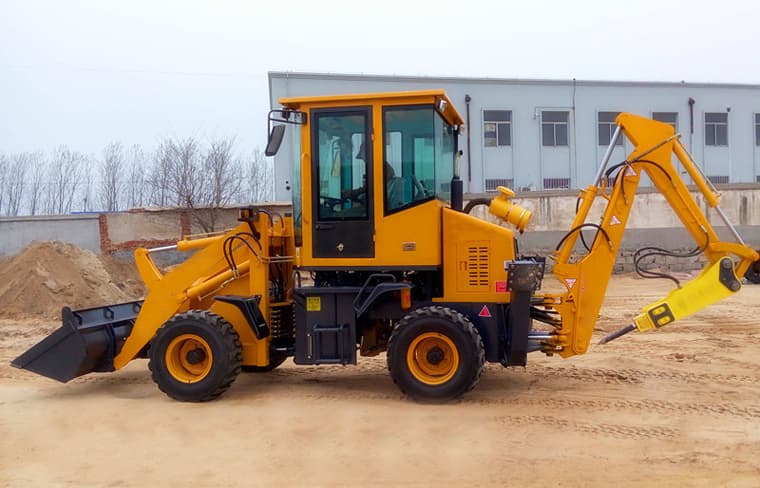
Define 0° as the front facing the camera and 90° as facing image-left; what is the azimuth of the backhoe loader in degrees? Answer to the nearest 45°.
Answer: approximately 90°

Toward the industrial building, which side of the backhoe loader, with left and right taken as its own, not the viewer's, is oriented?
right

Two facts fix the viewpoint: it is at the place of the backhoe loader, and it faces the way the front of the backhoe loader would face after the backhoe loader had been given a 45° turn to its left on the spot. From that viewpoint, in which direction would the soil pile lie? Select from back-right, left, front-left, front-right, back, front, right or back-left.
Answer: right
